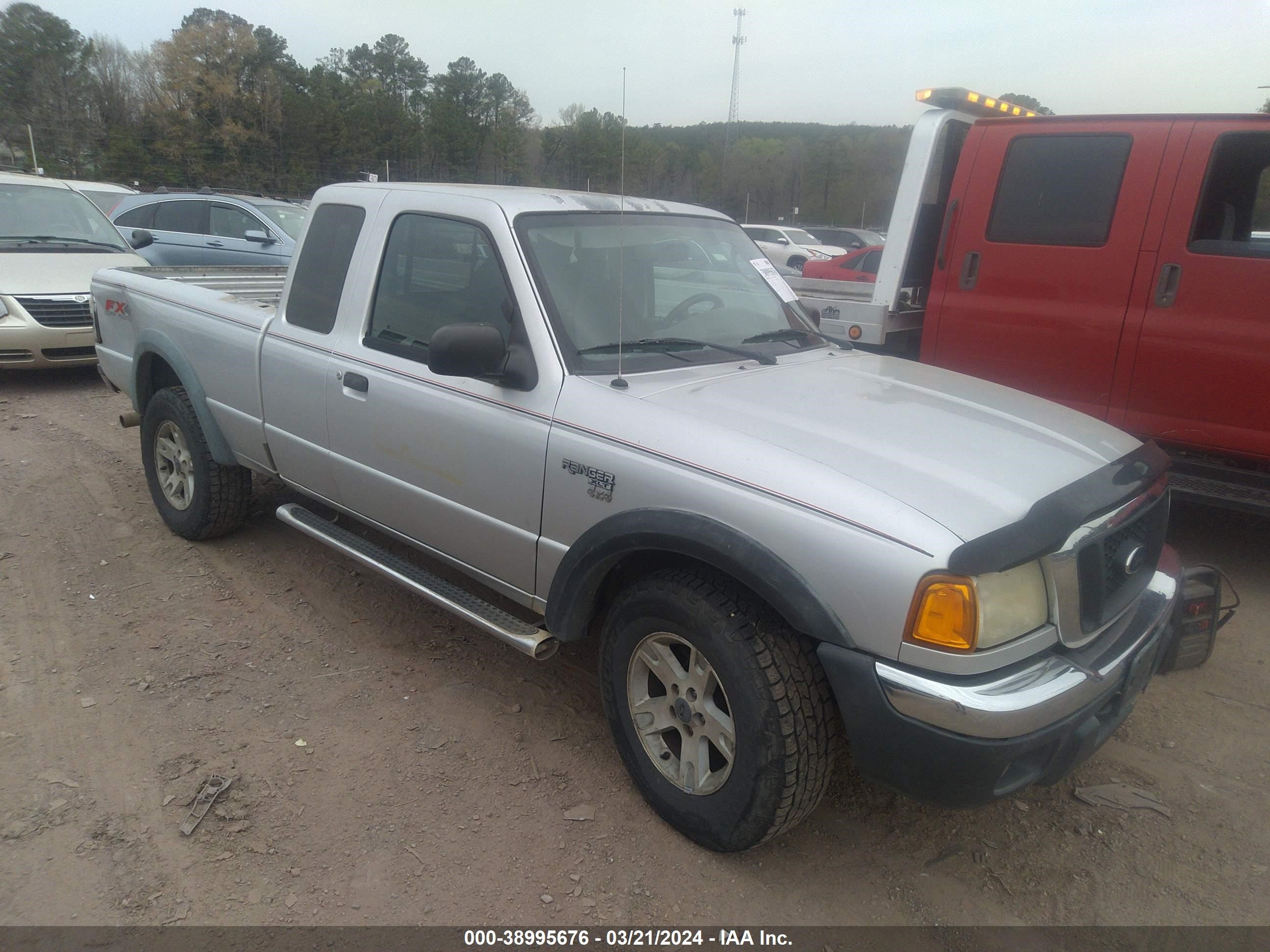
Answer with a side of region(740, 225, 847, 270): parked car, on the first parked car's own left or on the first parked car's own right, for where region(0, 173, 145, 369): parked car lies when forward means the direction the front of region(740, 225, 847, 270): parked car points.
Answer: on the first parked car's own right

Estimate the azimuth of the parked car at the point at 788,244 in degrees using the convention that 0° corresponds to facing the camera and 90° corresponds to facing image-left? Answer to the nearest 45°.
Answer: approximately 315°

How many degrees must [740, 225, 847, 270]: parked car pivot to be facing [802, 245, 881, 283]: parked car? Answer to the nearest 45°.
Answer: approximately 45° to its right

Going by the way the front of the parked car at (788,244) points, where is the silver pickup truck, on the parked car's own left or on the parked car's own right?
on the parked car's own right

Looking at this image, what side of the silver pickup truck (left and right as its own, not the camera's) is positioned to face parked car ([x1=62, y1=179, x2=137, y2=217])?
back

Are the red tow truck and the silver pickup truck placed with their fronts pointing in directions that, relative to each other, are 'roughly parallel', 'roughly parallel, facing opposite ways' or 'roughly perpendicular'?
roughly parallel

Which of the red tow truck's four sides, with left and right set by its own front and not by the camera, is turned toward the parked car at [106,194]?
back

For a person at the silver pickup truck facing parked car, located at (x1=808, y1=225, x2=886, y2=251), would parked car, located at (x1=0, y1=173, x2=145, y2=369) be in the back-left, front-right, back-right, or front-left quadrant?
front-left

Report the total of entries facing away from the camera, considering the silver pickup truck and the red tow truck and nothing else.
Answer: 0

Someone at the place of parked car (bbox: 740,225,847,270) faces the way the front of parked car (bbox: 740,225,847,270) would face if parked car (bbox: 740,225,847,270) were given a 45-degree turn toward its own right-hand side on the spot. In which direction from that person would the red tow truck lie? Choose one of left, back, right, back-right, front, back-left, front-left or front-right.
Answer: front

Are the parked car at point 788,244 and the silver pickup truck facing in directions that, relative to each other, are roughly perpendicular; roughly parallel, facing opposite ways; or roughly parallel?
roughly parallel

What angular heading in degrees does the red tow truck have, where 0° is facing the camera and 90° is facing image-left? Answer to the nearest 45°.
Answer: approximately 270°

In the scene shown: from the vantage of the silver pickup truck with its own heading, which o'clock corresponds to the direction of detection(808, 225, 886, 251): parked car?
The parked car is roughly at 8 o'clock from the silver pickup truck.

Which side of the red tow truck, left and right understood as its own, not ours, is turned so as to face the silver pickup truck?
right

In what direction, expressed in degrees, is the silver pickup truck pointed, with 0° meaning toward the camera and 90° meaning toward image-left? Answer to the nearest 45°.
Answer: approximately 315°
